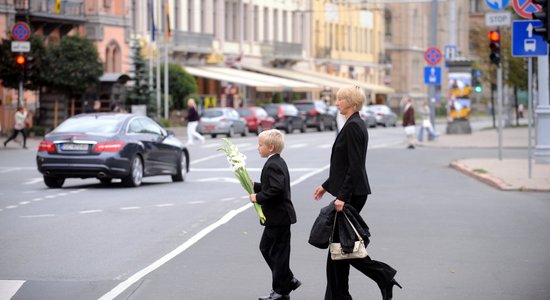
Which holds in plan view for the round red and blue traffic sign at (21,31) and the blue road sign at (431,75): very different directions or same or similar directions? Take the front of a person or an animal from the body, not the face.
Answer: same or similar directions

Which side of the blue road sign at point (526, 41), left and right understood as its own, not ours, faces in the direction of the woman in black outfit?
front

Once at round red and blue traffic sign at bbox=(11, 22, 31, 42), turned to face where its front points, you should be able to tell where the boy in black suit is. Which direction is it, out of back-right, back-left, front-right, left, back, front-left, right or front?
front

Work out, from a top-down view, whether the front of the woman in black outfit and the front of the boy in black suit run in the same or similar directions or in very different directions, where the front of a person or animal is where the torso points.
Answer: same or similar directions

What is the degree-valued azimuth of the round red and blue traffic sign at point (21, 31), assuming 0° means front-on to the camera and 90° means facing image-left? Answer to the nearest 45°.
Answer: approximately 0°

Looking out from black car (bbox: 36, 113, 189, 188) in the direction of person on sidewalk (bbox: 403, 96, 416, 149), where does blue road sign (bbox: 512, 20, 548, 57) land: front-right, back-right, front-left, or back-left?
front-right

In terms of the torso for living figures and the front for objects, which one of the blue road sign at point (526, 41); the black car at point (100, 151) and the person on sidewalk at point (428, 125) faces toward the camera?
the blue road sign

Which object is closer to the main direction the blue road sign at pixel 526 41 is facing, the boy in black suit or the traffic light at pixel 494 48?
the boy in black suit

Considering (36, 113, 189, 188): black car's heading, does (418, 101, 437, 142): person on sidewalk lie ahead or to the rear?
ahead

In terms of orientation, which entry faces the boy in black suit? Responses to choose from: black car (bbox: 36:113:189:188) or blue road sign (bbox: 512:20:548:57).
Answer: the blue road sign

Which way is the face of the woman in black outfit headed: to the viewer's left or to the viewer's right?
to the viewer's left

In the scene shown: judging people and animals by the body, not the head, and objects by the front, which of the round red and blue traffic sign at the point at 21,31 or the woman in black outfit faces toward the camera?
the round red and blue traffic sign

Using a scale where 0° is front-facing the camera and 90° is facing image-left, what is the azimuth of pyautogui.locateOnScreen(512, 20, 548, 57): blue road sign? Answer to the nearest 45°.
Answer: approximately 0°
